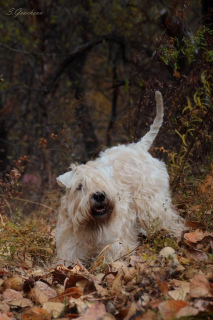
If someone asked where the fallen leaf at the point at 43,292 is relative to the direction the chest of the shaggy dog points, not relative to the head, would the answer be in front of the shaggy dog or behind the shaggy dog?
in front

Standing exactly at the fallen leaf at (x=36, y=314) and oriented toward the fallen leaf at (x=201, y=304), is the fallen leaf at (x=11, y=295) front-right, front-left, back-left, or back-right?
back-left

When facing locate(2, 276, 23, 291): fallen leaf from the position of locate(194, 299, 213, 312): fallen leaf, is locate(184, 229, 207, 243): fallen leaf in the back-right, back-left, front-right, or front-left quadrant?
front-right

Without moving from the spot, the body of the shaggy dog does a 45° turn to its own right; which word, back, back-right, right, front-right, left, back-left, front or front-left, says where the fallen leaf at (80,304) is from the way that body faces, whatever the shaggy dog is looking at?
left

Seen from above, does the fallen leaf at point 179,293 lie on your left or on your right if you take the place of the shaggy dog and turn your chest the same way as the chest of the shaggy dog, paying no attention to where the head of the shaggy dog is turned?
on your left

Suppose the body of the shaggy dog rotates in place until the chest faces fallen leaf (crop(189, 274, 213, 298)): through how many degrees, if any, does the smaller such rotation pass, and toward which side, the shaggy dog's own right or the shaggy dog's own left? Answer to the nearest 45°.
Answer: approximately 45° to the shaggy dog's own left

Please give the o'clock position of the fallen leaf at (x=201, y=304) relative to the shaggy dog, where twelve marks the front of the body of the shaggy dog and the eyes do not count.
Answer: The fallen leaf is roughly at 10 o'clock from the shaggy dog.

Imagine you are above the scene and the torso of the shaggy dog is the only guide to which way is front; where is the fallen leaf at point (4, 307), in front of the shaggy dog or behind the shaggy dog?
in front

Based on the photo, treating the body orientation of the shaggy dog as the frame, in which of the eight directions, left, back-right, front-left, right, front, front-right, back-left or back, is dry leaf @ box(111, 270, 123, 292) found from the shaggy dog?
front-left

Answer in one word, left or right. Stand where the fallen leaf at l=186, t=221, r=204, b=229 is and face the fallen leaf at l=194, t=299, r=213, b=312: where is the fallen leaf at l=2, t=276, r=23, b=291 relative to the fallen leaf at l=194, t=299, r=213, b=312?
right

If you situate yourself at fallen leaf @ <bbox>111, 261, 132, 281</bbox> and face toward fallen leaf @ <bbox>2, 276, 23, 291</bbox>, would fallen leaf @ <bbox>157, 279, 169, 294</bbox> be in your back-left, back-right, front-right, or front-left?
back-left

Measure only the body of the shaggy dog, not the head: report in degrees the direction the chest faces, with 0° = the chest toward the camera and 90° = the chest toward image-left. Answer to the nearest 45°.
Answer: approximately 45°

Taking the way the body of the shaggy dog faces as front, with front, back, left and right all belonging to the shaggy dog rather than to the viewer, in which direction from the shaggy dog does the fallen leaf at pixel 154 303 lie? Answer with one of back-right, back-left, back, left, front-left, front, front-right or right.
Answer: front-left

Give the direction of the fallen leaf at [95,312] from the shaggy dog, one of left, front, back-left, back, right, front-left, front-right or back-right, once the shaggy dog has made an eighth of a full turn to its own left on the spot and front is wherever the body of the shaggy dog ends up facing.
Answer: front

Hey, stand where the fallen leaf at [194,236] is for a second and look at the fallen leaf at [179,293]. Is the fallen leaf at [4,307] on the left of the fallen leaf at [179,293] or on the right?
right
